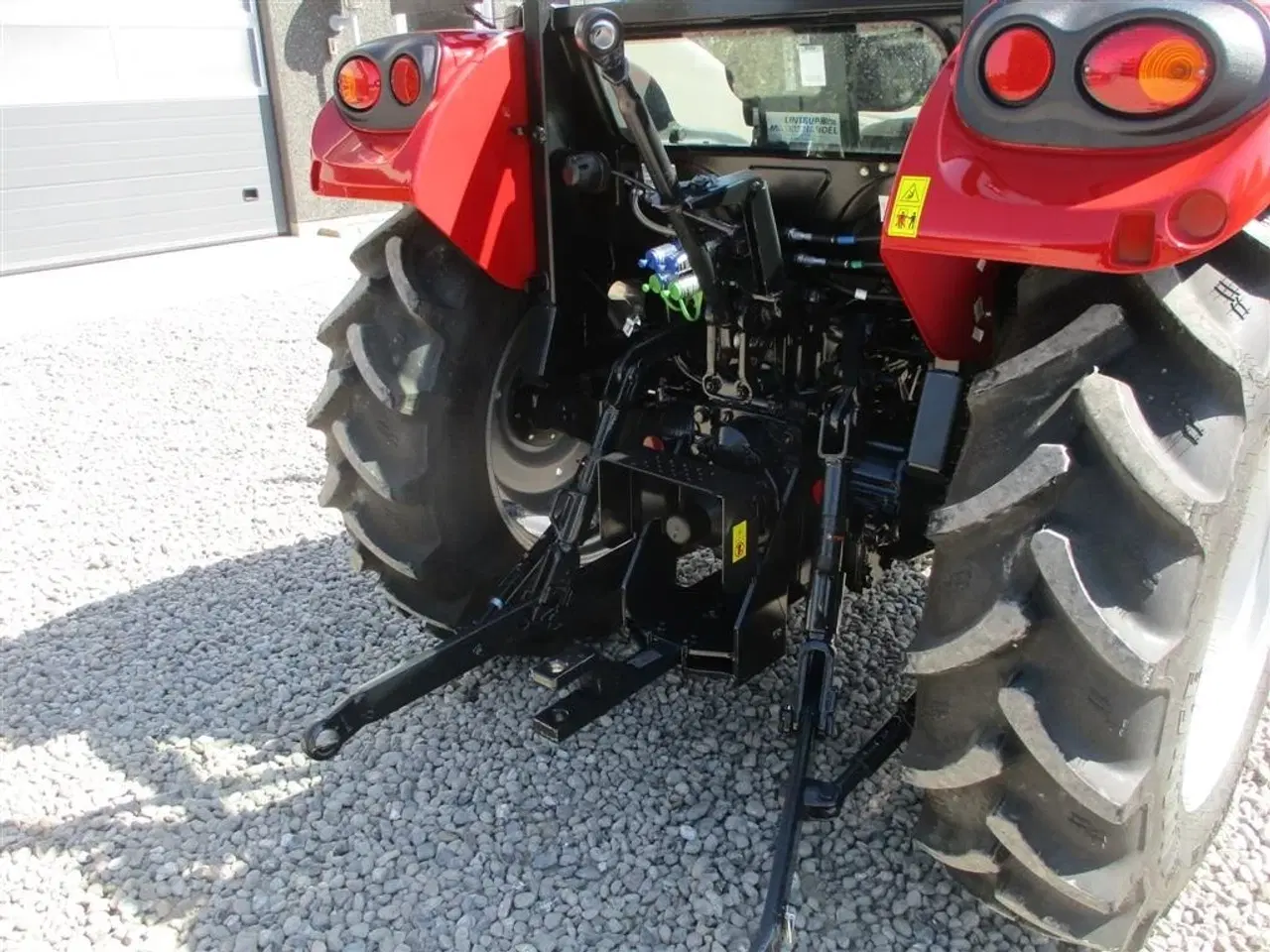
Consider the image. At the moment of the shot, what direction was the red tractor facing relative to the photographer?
facing away from the viewer and to the right of the viewer

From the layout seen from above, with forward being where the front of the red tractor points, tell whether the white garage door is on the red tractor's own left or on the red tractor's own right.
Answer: on the red tractor's own left
